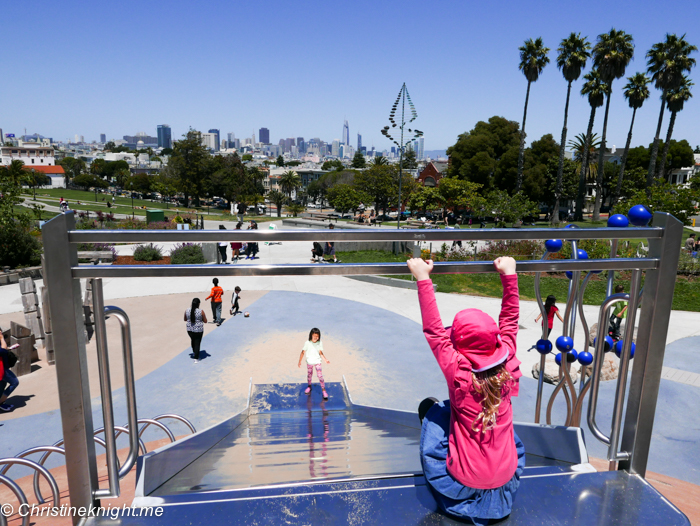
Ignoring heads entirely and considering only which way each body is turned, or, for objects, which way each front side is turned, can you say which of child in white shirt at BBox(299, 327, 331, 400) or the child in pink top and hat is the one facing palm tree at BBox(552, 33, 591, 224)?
the child in pink top and hat

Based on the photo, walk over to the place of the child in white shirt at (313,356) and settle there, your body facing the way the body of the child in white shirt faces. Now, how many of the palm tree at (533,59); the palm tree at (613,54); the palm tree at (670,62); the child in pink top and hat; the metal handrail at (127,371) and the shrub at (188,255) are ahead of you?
2

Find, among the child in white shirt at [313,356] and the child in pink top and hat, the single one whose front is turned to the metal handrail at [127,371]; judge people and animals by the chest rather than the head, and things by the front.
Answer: the child in white shirt

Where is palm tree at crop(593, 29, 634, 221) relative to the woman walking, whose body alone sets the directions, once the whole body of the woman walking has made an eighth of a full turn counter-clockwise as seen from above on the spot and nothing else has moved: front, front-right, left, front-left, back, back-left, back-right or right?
right

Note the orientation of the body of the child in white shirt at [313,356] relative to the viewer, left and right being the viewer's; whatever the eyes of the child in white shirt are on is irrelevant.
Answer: facing the viewer

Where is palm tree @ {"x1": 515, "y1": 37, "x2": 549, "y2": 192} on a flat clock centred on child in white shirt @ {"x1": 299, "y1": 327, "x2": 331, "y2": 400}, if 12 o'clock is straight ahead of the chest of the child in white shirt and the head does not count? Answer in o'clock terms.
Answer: The palm tree is roughly at 7 o'clock from the child in white shirt.

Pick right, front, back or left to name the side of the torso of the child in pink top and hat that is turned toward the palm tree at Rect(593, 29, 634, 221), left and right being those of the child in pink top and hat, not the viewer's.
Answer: front

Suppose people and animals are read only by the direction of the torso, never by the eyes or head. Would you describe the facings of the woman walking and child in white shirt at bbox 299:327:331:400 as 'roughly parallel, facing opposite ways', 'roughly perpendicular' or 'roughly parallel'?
roughly parallel, facing opposite ways

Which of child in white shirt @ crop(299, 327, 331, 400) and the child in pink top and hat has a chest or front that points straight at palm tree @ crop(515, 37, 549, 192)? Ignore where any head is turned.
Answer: the child in pink top and hat

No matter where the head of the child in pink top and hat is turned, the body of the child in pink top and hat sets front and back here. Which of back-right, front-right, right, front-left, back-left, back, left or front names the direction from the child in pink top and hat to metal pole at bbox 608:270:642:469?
front-right

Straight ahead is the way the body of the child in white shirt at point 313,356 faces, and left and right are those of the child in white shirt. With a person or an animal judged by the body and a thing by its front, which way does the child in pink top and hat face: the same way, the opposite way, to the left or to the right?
the opposite way

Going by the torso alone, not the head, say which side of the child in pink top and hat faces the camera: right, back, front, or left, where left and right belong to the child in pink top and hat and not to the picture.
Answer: back

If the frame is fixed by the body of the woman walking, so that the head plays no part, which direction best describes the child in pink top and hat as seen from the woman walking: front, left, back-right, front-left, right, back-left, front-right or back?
back

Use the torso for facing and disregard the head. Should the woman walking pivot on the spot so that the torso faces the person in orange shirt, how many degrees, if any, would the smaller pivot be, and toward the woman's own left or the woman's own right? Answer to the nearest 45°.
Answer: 0° — they already face them

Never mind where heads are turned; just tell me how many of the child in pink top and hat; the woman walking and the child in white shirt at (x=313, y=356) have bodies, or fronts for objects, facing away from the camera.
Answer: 2

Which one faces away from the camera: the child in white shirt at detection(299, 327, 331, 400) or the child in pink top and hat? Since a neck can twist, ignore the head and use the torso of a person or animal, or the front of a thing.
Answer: the child in pink top and hat

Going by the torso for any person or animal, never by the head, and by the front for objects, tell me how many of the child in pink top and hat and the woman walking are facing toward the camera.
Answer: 0

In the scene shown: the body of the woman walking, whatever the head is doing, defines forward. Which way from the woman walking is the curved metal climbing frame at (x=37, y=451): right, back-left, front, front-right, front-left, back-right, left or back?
back
